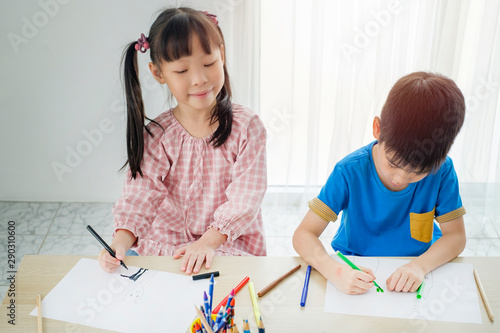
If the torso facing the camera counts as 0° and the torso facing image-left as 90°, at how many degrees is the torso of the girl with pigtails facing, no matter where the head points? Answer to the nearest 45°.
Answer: approximately 0°

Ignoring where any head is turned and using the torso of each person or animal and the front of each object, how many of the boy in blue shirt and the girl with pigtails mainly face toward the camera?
2

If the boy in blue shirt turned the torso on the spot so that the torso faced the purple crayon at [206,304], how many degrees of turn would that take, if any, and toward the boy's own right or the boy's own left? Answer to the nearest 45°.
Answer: approximately 45° to the boy's own right

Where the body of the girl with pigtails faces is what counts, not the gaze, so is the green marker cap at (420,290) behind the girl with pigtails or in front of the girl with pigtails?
in front

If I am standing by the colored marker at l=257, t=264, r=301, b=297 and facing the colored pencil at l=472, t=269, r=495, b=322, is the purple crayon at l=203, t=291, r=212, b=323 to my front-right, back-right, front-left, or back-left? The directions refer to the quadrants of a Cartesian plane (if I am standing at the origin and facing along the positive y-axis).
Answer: back-right

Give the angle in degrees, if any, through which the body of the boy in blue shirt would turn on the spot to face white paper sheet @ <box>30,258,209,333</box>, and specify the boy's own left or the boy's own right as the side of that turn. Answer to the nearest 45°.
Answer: approximately 45° to the boy's own right
